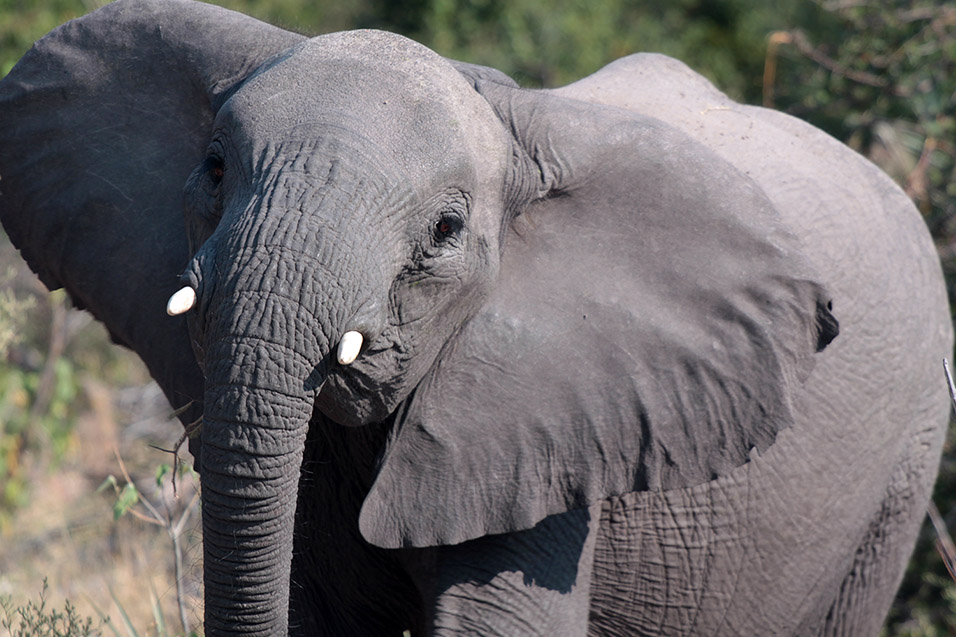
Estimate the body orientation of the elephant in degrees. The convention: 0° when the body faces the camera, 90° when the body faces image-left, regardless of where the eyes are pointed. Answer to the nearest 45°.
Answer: approximately 45°
